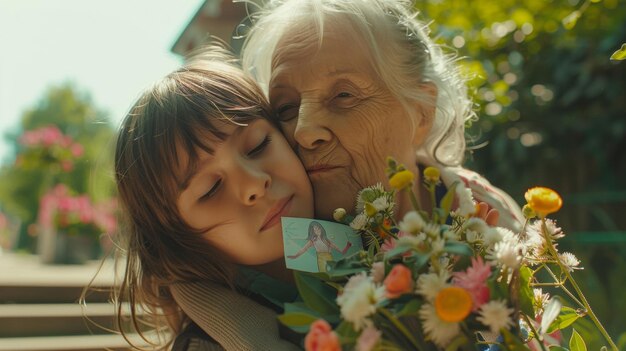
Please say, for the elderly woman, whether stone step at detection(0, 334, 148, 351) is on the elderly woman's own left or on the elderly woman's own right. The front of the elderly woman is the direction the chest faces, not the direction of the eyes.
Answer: on the elderly woman's own right

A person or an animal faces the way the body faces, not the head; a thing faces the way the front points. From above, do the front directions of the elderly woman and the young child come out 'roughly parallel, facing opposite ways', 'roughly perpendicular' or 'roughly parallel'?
roughly perpendicular

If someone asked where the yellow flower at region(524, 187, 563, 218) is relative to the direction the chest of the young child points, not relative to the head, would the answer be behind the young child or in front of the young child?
in front

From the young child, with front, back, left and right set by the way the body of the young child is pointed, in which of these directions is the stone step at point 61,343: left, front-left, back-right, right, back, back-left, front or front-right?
back-left

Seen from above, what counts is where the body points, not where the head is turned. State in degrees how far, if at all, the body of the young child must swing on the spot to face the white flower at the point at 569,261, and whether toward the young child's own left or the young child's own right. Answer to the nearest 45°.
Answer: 0° — they already face it

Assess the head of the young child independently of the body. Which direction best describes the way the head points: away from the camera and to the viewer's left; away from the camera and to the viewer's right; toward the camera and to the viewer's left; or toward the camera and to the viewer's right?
toward the camera and to the viewer's right

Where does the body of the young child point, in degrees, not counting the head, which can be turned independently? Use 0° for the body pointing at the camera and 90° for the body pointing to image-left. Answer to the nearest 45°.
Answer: approximately 315°

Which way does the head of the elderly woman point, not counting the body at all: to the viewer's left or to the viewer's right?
to the viewer's left

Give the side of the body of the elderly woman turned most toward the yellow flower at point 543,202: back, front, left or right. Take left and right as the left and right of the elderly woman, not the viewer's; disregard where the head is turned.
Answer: left

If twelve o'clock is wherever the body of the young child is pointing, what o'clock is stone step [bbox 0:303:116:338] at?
The stone step is roughly at 7 o'clock from the young child.

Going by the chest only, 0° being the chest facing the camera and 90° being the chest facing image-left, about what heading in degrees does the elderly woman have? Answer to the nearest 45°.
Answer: approximately 45°

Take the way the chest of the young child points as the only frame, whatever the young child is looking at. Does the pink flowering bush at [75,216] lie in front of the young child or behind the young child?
behind

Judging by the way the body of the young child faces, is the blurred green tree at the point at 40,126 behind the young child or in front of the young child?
behind

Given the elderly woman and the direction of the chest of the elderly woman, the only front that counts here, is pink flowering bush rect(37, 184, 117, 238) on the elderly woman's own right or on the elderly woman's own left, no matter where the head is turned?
on the elderly woman's own right

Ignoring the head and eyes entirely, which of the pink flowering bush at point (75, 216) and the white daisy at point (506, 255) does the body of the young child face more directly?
the white daisy
